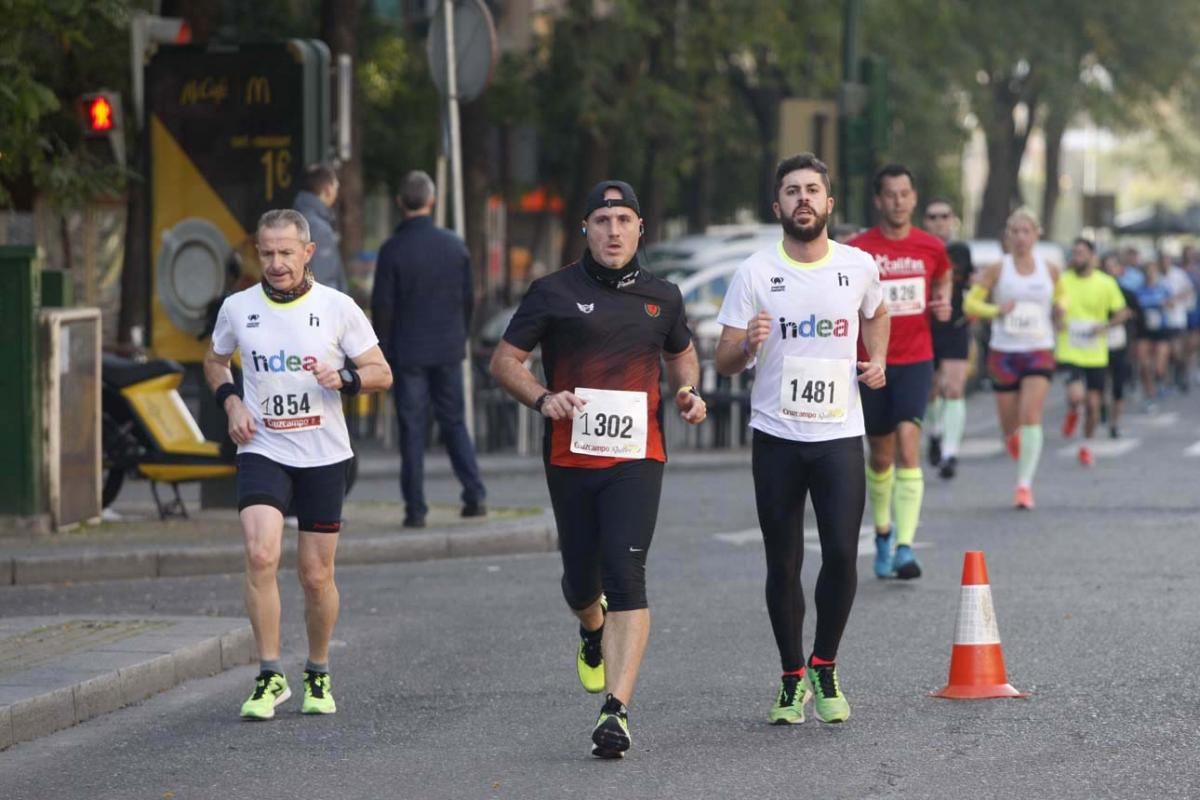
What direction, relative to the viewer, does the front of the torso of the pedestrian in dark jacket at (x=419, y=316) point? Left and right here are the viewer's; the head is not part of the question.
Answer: facing away from the viewer

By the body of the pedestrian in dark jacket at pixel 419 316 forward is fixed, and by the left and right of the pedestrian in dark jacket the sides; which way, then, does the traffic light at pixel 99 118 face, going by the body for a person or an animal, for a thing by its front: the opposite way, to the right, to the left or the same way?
the opposite way

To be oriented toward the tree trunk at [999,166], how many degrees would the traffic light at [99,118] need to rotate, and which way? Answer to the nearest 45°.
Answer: approximately 135° to its left

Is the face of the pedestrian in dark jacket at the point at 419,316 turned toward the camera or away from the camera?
away from the camera

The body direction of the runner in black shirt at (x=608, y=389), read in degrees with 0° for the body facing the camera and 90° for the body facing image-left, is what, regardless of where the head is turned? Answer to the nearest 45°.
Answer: approximately 0°

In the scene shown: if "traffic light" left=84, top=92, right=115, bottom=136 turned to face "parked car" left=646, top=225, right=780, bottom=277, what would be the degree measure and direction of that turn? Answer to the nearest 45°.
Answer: approximately 135° to its left

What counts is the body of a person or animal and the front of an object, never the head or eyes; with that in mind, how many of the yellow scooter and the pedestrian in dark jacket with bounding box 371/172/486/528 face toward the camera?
0

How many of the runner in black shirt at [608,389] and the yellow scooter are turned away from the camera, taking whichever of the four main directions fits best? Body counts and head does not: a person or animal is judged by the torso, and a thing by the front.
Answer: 0

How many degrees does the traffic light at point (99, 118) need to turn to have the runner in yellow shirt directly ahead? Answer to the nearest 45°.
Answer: approximately 90° to its left

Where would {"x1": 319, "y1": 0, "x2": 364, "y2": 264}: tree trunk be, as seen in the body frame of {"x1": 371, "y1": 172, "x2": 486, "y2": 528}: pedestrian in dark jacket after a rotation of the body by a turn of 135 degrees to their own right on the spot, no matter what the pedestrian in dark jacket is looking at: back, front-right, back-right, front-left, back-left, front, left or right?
back-left

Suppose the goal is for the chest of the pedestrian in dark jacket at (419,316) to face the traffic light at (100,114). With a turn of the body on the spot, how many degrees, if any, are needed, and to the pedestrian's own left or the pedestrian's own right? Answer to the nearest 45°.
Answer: approximately 45° to the pedestrian's own left

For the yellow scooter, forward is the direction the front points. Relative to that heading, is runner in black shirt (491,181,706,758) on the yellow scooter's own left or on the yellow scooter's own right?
on the yellow scooter's own right

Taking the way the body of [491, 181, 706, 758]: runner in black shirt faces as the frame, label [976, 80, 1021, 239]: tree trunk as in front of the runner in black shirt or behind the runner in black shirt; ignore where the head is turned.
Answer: behind
